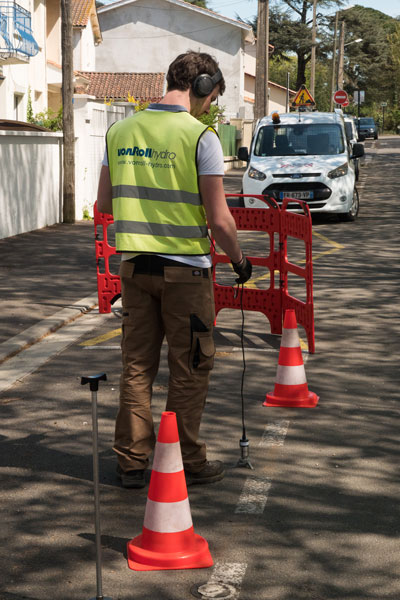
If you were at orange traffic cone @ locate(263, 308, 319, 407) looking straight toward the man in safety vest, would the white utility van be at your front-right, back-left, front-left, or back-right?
back-right

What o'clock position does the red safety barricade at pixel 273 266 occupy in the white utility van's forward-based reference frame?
The red safety barricade is roughly at 12 o'clock from the white utility van.

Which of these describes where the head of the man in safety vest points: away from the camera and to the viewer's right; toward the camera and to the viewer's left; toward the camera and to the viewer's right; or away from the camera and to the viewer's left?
away from the camera and to the viewer's right

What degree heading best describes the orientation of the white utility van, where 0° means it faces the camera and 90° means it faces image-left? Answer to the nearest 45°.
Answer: approximately 0°

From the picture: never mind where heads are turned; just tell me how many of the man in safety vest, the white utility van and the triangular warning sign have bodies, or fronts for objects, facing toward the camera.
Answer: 2

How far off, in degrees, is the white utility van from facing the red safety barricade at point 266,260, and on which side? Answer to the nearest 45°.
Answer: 0° — it already faces it

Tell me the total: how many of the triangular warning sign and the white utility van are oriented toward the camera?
2

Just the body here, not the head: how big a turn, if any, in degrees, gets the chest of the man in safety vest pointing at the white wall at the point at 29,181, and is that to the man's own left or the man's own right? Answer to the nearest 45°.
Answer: approximately 45° to the man's own left

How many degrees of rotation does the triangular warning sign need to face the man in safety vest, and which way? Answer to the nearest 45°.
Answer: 0° — it already faces them
